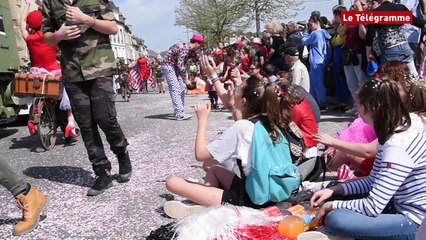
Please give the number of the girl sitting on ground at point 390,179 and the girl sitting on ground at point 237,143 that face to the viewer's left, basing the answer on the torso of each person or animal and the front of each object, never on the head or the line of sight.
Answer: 2

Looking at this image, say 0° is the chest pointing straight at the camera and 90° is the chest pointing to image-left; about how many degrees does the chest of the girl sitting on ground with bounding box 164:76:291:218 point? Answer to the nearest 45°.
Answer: approximately 90°

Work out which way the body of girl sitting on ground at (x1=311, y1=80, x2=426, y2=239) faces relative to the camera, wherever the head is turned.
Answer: to the viewer's left

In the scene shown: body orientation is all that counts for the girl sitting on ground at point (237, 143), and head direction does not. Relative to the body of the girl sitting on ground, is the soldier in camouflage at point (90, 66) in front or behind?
in front

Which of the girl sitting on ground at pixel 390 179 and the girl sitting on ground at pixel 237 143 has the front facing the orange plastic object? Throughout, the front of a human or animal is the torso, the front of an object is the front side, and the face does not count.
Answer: the girl sitting on ground at pixel 390 179

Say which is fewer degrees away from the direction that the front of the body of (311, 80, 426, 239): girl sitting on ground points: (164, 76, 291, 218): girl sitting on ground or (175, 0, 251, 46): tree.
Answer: the girl sitting on ground

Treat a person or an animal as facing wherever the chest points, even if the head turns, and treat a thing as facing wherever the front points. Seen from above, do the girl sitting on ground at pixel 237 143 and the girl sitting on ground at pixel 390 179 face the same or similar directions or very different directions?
same or similar directions

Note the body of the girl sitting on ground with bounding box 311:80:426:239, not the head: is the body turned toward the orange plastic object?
yes

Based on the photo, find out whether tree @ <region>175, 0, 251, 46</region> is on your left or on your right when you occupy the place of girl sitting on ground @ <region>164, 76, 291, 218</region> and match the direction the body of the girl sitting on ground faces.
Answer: on your right

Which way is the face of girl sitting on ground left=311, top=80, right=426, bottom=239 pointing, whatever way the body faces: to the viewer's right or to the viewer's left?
to the viewer's left

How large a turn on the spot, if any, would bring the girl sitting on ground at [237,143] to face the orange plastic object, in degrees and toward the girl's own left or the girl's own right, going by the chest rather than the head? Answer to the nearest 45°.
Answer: approximately 135° to the girl's own left
